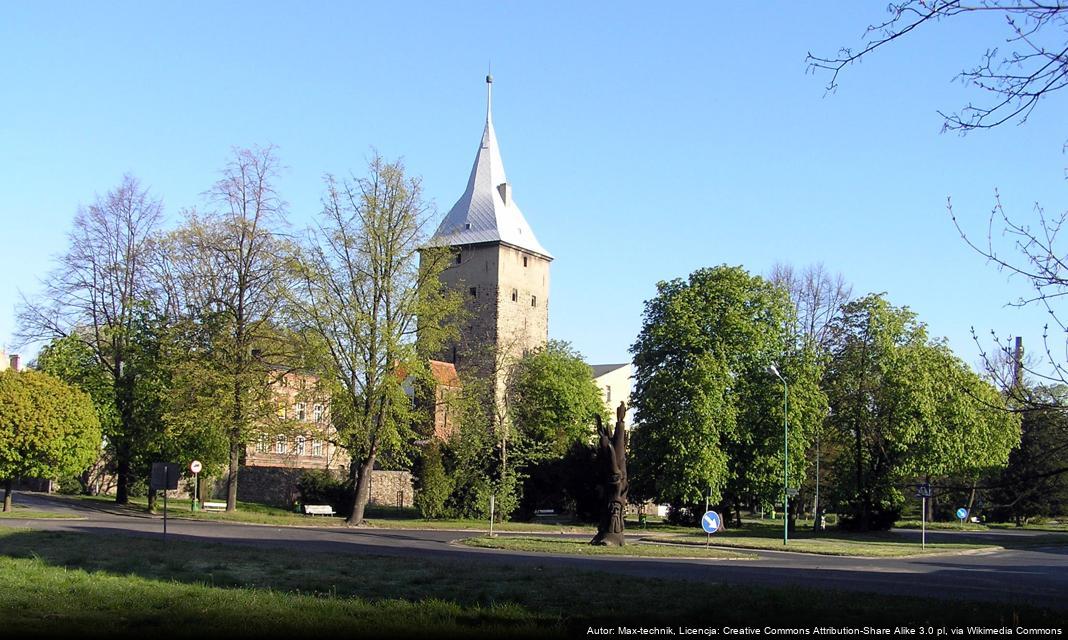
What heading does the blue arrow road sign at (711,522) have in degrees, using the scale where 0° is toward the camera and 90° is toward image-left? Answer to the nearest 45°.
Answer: approximately 0°

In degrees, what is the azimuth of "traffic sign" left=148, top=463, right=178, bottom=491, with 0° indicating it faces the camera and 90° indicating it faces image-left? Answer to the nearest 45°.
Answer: approximately 180°

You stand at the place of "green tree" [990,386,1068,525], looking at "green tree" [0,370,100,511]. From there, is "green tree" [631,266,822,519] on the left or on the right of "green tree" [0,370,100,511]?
right

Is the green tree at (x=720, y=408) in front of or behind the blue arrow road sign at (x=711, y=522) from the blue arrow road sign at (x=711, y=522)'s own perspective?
behind
